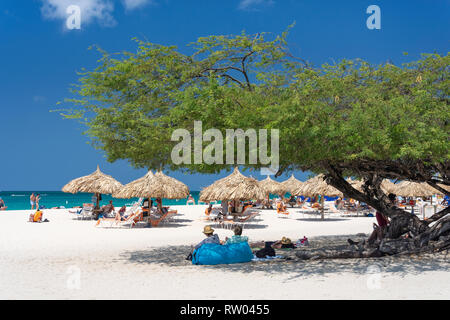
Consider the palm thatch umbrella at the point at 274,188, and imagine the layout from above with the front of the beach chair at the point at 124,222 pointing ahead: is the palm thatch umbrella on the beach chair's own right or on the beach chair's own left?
on the beach chair's own right

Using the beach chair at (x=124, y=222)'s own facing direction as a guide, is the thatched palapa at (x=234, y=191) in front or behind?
behind

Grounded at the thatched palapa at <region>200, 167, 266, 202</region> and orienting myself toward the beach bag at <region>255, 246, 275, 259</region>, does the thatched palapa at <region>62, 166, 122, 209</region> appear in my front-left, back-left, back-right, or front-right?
back-right

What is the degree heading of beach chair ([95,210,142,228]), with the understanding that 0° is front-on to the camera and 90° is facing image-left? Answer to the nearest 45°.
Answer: approximately 90°
